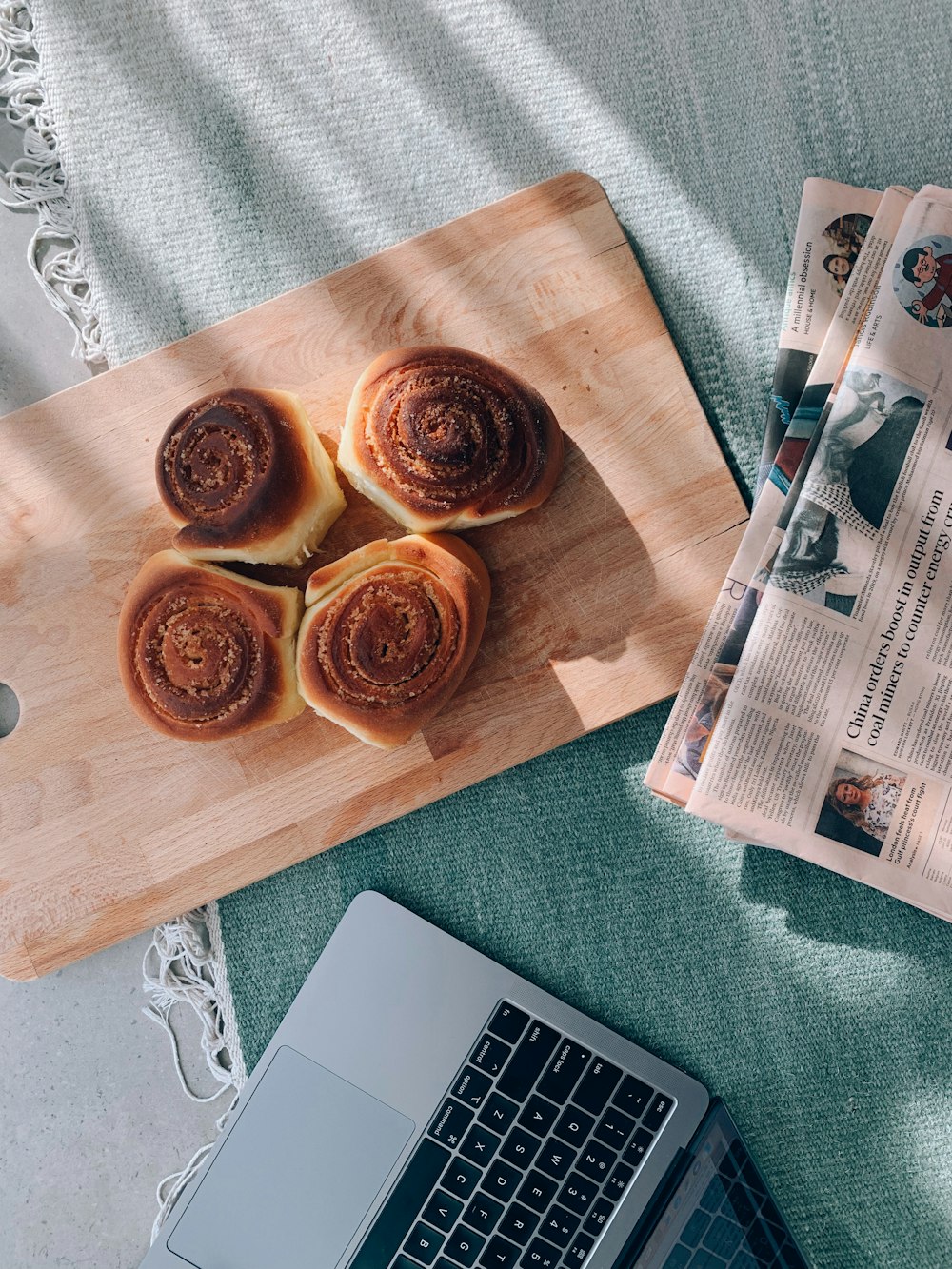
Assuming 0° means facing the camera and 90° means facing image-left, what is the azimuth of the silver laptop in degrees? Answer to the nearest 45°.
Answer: approximately 135°
